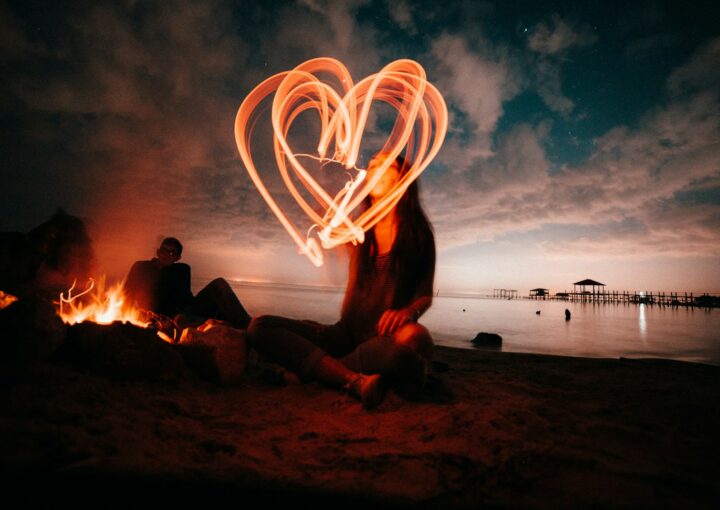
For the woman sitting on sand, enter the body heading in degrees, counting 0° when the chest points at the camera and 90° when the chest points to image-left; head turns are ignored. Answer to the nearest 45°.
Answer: approximately 45°

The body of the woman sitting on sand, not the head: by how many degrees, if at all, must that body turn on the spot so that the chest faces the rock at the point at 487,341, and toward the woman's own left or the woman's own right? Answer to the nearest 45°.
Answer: approximately 180°

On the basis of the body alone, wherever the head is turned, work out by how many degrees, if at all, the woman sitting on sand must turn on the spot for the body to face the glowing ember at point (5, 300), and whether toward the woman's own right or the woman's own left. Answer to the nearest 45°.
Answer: approximately 45° to the woman's own right

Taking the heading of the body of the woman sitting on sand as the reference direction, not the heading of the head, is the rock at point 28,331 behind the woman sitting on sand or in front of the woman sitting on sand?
in front

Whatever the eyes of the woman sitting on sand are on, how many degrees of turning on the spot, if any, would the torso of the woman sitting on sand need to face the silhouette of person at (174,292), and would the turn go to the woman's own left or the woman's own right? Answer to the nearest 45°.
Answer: approximately 90° to the woman's own right

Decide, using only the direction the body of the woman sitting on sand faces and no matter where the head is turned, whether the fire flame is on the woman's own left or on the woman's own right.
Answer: on the woman's own right

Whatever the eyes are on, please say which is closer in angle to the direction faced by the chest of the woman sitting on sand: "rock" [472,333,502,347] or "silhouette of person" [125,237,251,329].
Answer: the silhouette of person

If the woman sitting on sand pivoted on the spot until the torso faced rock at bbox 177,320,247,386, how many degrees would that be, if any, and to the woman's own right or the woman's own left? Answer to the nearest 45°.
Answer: approximately 45° to the woman's own right

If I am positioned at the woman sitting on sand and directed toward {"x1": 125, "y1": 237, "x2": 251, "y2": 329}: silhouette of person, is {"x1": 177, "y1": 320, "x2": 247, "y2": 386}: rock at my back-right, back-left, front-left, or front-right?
front-left

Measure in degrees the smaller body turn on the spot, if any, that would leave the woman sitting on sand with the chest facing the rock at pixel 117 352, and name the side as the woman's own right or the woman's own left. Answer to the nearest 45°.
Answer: approximately 45° to the woman's own right

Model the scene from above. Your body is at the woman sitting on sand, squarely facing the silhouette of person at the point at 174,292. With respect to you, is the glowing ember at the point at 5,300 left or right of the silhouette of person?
left
